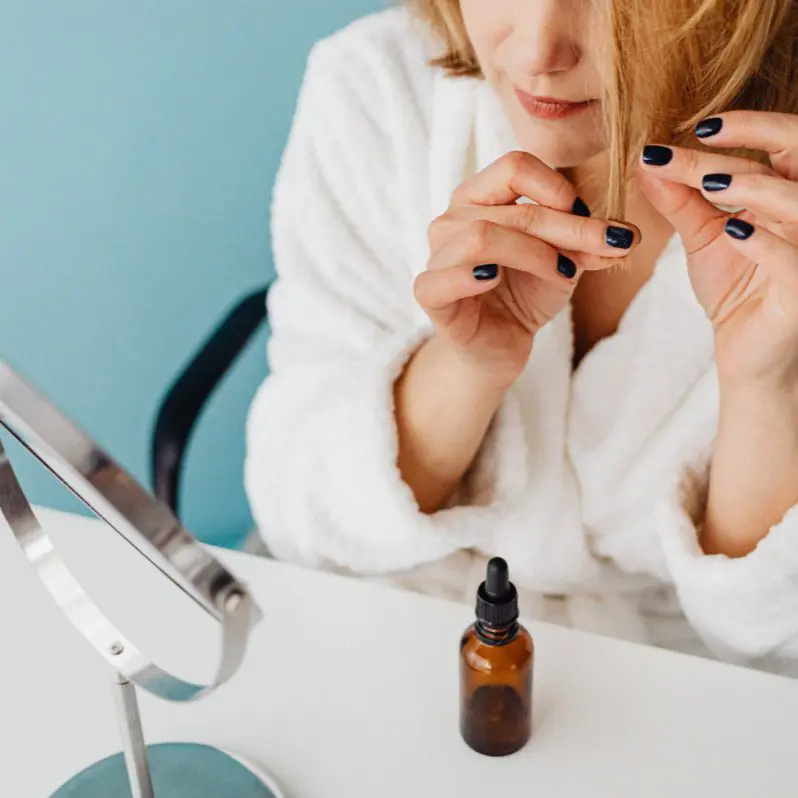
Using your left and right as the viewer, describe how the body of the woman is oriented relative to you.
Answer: facing the viewer
